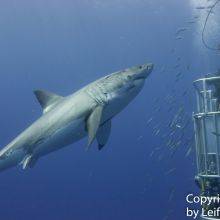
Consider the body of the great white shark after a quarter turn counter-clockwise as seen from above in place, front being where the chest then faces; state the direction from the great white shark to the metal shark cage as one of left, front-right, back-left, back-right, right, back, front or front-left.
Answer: right

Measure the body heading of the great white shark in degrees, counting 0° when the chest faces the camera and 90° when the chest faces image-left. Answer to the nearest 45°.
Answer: approximately 270°
